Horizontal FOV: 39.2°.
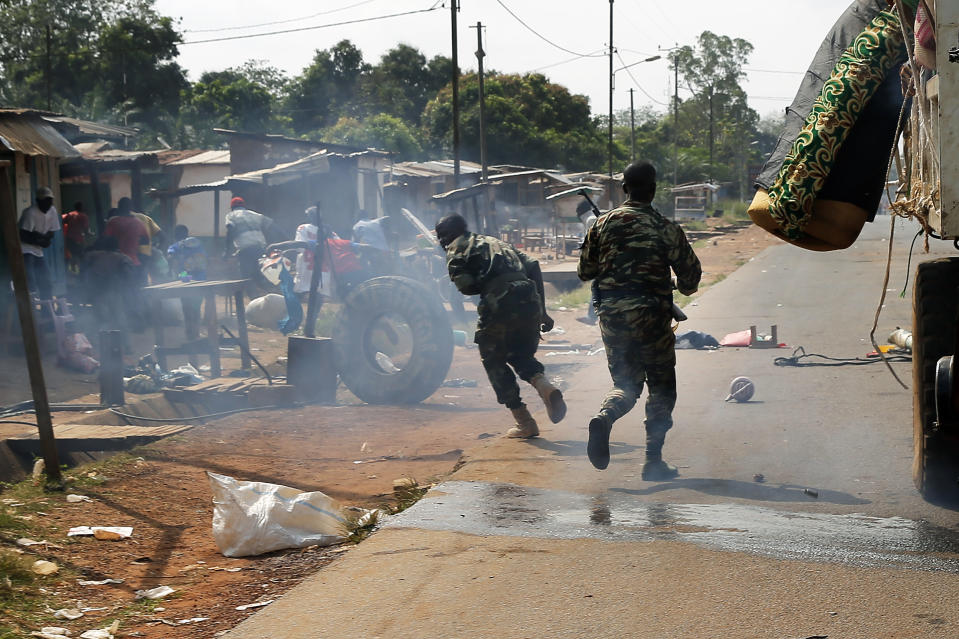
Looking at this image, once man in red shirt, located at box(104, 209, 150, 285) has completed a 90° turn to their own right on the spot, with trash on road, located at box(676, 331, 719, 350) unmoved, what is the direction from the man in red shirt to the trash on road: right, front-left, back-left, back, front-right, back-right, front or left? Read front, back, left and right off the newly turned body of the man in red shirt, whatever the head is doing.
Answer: front-right

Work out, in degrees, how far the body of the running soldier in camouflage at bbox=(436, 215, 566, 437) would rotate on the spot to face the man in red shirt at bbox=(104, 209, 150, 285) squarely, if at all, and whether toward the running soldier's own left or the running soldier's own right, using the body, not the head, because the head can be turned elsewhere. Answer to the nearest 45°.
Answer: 0° — they already face them

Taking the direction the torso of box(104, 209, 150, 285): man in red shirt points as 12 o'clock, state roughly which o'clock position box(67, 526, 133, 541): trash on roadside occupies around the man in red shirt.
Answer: The trash on roadside is roughly at 6 o'clock from the man in red shirt.

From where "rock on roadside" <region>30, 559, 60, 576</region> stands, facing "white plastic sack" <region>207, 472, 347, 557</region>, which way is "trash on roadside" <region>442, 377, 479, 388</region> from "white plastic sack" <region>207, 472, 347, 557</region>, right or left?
left

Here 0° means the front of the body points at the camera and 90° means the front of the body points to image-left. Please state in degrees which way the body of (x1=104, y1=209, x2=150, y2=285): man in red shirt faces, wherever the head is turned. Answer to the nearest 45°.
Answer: approximately 180°

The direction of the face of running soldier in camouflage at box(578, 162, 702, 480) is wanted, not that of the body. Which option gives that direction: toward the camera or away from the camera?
away from the camera
